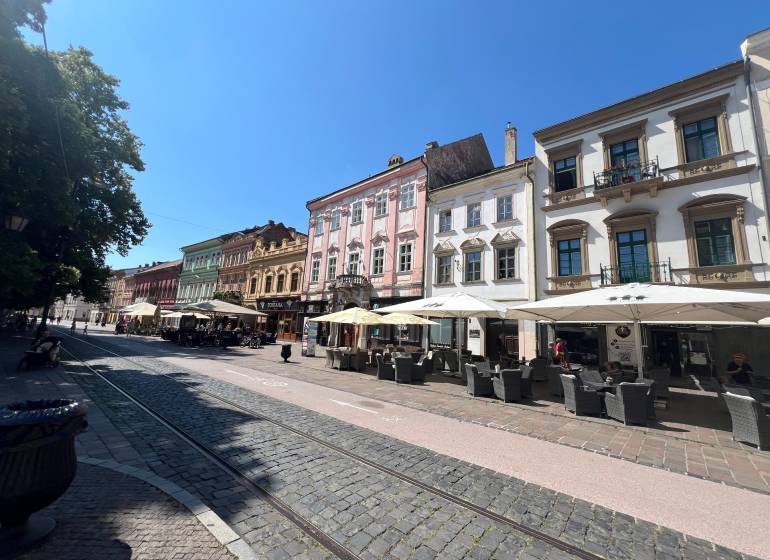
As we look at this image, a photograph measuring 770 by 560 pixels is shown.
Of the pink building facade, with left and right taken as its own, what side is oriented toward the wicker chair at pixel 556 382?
left

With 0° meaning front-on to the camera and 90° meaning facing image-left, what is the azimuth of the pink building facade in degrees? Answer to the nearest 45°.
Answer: approximately 45°

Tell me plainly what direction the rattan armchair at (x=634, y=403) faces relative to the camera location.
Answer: facing away from the viewer and to the left of the viewer

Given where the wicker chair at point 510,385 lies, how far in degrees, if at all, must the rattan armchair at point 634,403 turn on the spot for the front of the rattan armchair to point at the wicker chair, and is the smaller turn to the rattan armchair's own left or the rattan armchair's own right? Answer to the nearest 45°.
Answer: approximately 45° to the rattan armchair's own left

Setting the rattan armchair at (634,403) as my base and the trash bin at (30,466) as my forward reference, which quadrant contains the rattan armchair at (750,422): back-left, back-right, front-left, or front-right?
back-left

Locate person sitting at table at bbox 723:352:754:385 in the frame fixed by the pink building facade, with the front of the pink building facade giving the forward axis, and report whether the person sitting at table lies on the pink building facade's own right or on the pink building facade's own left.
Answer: on the pink building facade's own left
